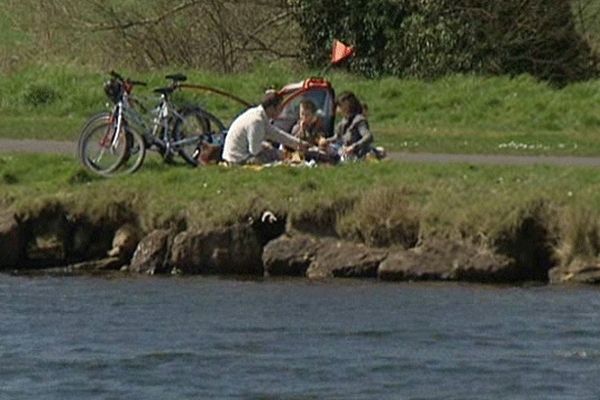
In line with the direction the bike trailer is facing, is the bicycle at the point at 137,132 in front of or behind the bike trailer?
in front

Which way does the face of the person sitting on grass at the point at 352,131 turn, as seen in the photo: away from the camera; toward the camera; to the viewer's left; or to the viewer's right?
to the viewer's left

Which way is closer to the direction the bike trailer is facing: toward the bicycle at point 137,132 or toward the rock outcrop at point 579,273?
the bicycle

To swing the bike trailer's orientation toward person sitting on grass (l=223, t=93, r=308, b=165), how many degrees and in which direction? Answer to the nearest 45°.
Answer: approximately 45° to its left

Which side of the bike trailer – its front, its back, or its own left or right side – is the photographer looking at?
left

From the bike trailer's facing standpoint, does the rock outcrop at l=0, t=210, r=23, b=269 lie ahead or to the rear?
ahead

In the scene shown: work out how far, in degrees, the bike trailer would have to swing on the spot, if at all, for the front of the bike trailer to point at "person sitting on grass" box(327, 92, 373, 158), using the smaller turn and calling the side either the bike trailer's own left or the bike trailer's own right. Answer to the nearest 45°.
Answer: approximately 135° to the bike trailer's own left

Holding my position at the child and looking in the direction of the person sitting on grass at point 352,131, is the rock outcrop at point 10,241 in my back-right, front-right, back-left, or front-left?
back-right

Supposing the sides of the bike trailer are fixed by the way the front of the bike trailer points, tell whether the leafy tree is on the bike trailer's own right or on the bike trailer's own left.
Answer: on the bike trailer's own right

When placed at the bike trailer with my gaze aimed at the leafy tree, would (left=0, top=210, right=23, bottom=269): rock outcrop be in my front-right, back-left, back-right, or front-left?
back-left
